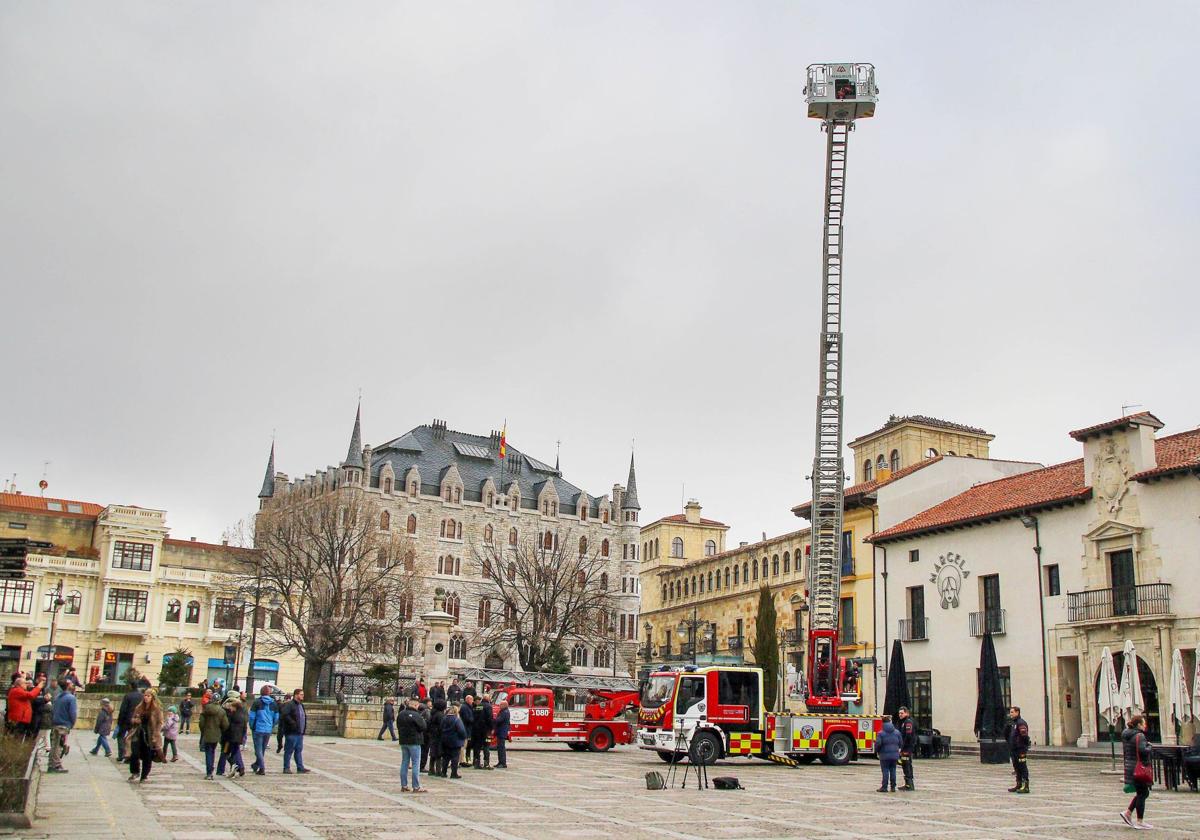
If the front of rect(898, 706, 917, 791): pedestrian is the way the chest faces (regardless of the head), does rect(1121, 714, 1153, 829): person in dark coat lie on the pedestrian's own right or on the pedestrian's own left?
on the pedestrian's own left

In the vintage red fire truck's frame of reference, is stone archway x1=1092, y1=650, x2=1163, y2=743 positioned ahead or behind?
behind

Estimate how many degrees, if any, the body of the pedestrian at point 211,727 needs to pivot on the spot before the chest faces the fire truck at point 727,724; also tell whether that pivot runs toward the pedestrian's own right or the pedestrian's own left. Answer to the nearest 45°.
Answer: approximately 45° to the pedestrian's own right

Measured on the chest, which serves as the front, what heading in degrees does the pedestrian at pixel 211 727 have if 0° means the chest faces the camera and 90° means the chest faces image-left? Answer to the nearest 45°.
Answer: approximately 180°

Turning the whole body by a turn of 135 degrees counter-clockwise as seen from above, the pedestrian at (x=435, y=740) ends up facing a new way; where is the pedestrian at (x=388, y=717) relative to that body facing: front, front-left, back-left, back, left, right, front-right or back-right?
back-right

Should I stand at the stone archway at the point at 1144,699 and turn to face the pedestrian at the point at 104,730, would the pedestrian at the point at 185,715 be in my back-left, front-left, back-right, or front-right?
front-right

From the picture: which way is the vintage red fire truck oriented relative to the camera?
to the viewer's left
